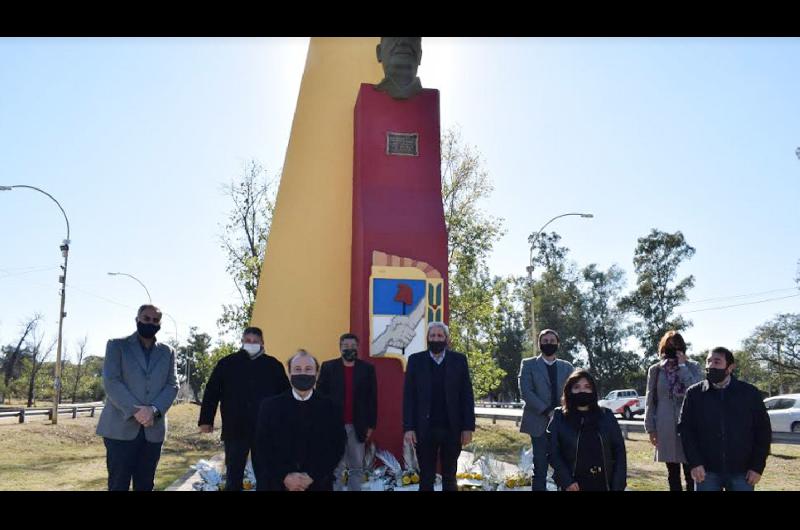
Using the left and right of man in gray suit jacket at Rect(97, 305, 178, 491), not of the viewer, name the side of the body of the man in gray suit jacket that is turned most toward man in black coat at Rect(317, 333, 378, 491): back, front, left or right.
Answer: left

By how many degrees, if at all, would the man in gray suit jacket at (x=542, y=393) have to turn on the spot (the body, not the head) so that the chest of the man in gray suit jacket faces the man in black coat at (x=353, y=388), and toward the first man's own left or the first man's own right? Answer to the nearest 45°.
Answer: approximately 90° to the first man's own right

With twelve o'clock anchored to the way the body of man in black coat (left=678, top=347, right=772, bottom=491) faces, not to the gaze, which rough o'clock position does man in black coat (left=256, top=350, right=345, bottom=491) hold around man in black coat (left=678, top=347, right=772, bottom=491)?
man in black coat (left=256, top=350, right=345, bottom=491) is roughly at 2 o'clock from man in black coat (left=678, top=347, right=772, bottom=491).

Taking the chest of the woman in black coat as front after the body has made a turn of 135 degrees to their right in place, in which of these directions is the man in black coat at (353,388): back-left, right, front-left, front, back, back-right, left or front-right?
front

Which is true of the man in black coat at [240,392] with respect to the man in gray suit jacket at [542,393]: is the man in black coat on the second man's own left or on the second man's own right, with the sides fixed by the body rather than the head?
on the second man's own right

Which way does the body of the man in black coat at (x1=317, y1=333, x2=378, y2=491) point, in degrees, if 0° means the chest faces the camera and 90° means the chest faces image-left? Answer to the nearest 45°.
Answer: approximately 0°

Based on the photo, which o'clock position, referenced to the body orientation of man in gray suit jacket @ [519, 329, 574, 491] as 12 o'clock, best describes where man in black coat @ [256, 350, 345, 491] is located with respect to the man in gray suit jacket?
The man in black coat is roughly at 1 o'clock from the man in gray suit jacket.
